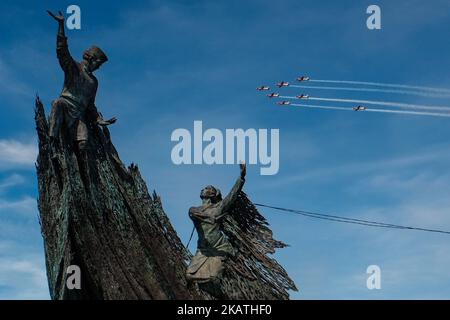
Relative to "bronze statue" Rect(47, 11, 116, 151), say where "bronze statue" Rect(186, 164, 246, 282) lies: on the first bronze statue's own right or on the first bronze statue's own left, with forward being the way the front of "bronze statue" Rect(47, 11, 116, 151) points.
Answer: on the first bronze statue's own left

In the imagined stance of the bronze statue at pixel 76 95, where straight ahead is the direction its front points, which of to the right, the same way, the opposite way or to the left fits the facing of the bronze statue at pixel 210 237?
to the right

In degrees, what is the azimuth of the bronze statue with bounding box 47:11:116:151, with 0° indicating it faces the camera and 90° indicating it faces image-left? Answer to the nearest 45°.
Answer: approximately 315°

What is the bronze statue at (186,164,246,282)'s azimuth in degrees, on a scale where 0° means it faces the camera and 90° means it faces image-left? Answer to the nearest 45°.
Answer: approximately 45°
